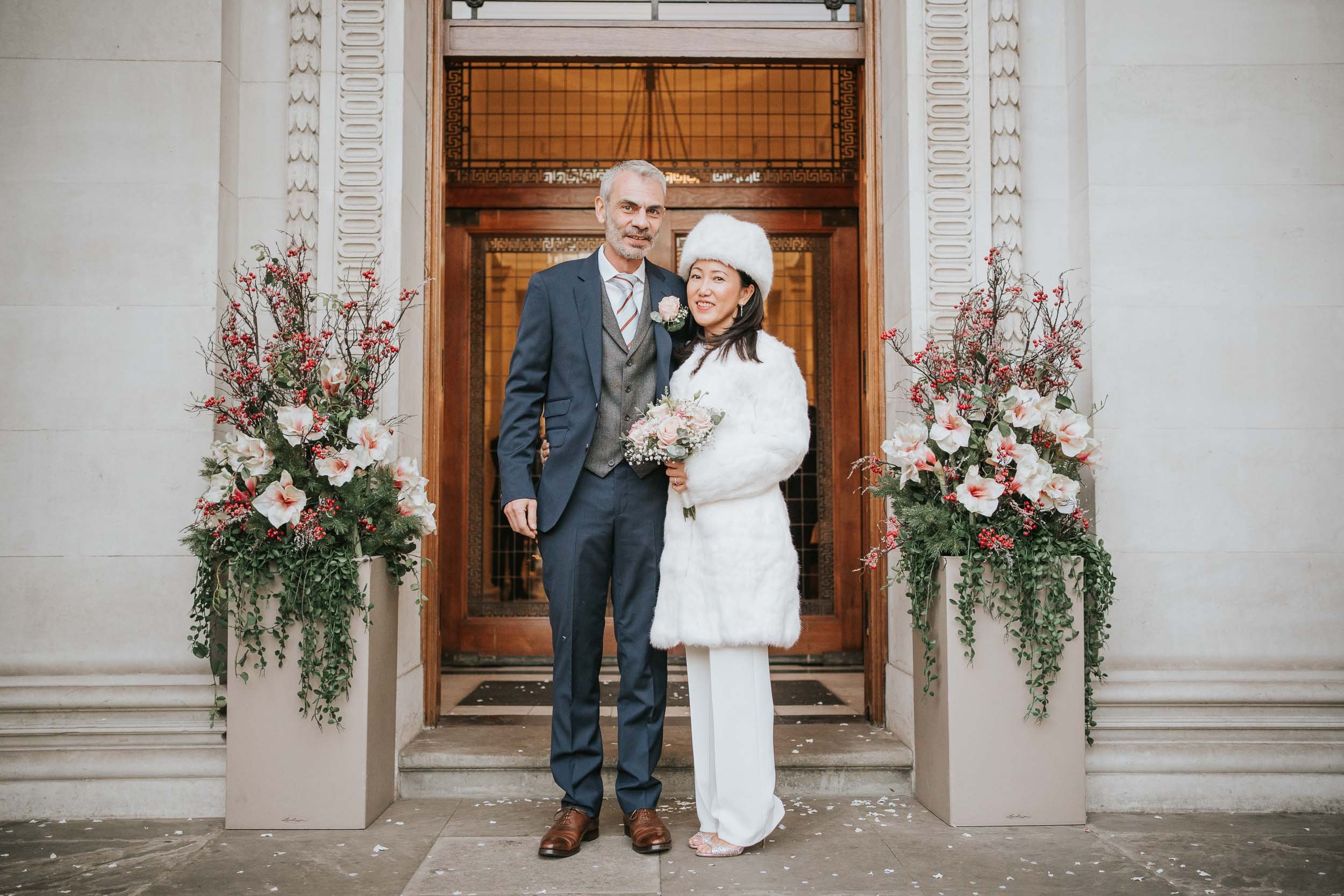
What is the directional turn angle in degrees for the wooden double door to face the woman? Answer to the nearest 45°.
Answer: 0° — it already faces them

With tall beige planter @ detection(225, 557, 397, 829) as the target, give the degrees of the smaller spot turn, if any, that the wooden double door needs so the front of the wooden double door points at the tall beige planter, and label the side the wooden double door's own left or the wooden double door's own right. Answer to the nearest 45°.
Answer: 0° — it already faces it

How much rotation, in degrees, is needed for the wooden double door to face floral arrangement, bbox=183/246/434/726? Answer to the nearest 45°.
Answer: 0° — it already faces it

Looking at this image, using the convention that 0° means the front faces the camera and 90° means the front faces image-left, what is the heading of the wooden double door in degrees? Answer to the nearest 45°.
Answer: approximately 0°

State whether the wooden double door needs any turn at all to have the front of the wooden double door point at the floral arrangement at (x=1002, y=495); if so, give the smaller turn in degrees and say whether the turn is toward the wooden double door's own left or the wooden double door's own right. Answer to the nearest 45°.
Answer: approximately 45° to the wooden double door's own left

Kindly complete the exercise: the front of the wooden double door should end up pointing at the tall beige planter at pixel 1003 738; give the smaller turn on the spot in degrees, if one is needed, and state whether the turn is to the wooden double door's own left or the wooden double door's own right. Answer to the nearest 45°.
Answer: approximately 45° to the wooden double door's own left

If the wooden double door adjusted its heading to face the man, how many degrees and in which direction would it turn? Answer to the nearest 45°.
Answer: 0° — it already faces them
